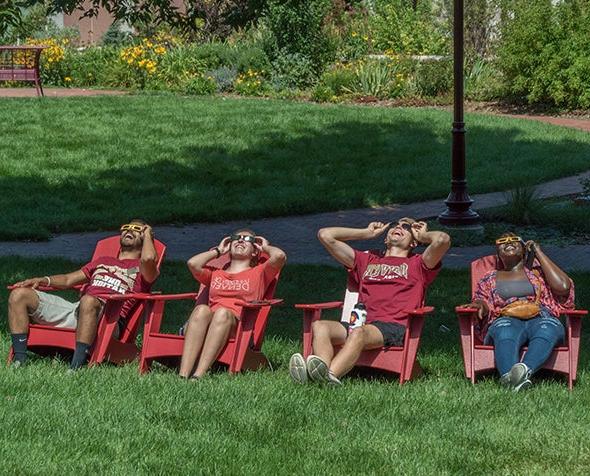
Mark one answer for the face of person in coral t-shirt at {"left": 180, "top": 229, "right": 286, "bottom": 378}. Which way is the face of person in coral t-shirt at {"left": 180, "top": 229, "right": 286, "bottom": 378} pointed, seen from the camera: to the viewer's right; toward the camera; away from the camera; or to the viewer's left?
toward the camera

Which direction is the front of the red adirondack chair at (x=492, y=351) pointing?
toward the camera

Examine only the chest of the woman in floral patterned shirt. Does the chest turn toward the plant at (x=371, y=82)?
no

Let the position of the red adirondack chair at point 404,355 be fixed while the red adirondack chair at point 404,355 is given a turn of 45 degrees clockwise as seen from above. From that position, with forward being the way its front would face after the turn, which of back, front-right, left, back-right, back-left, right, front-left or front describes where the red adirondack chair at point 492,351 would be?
back

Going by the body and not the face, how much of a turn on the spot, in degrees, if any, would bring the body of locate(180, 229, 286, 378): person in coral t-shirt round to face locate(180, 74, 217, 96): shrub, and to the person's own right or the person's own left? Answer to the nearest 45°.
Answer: approximately 135° to the person's own right

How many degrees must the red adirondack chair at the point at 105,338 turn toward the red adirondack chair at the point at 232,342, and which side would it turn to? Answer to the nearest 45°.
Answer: approximately 90° to its left

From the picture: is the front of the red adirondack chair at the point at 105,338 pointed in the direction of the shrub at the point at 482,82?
no

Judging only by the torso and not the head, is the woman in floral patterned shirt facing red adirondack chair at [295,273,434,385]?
no

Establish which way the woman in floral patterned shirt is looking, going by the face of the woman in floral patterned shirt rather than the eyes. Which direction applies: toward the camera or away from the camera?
toward the camera

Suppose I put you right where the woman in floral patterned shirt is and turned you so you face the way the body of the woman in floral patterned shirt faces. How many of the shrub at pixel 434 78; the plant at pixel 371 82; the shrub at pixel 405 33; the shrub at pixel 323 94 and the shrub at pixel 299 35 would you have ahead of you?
0

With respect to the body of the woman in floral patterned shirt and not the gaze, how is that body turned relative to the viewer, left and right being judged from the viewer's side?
facing the viewer

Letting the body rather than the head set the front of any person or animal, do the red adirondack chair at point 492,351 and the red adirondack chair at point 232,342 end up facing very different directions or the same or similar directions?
same or similar directions

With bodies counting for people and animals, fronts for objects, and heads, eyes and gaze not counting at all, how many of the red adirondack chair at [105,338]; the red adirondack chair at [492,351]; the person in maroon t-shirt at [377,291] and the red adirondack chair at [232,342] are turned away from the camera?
0

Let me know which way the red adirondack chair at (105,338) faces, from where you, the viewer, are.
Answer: facing the viewer and to the left of the viewer

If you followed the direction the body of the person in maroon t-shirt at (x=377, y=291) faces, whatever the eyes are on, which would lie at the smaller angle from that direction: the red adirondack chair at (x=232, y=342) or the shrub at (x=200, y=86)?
the red adirondack chair

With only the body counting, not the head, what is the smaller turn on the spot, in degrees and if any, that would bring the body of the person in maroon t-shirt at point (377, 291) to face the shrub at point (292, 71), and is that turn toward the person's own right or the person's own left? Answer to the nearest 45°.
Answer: approximately 135° to the person's own right
